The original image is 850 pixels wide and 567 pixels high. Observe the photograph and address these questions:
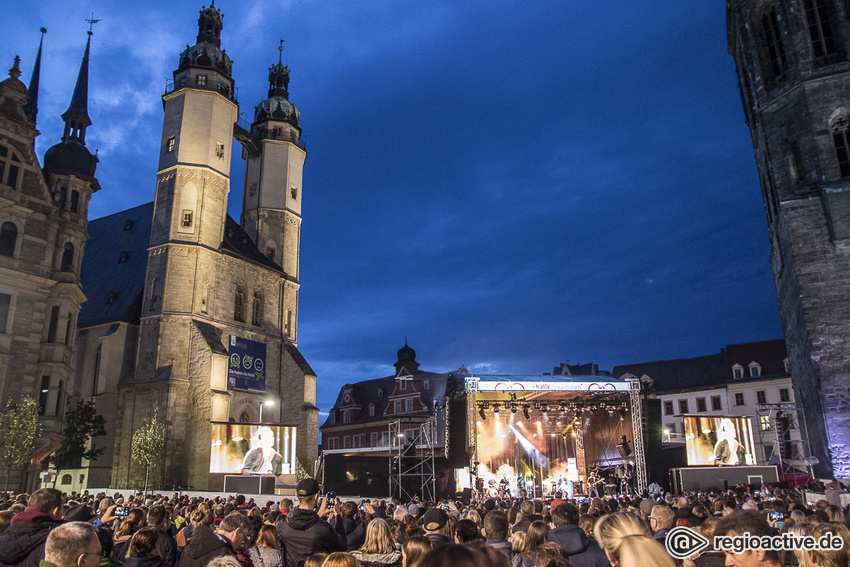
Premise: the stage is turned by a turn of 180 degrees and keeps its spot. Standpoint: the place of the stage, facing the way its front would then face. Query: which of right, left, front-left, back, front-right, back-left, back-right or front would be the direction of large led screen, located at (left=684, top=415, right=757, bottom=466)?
right

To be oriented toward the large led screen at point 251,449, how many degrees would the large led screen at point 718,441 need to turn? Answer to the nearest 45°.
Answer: approximately 45° to its right

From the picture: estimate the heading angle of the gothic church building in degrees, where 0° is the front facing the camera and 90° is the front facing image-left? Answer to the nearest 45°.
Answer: approximately 315°

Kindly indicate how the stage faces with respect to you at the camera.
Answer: facing the viewer

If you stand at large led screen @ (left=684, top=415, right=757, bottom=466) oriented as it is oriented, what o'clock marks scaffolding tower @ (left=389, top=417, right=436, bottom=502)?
The scaffolding tower is roughly at 2 o'clock from the large led screen.

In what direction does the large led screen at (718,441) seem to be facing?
toward the camera

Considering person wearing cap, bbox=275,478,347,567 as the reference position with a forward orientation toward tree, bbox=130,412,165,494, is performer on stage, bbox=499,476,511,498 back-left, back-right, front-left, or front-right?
front-right

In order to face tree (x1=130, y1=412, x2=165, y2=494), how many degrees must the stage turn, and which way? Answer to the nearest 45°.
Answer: approximately 90° to its right

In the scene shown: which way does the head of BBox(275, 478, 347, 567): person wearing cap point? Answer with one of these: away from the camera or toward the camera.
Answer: away from the camera

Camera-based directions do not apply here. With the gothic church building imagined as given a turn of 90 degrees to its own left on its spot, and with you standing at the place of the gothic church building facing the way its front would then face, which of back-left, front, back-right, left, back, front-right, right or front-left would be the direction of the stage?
right

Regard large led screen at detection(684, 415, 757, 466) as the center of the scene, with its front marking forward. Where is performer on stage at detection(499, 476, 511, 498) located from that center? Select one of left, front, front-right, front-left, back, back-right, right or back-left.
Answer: front-right

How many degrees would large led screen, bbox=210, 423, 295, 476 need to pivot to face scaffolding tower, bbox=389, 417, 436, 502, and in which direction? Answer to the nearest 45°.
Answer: approximately 45° to its left

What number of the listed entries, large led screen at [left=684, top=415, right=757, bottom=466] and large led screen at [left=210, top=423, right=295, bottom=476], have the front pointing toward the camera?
2
